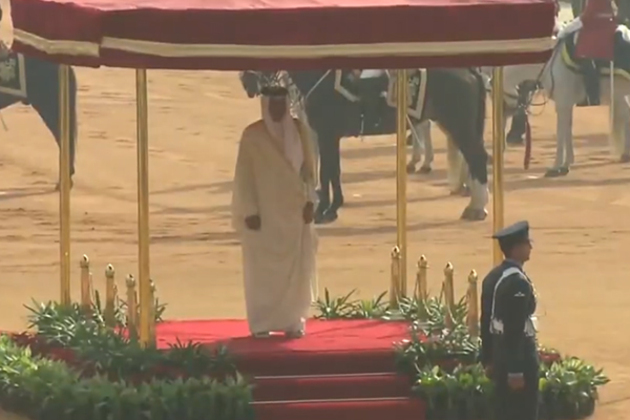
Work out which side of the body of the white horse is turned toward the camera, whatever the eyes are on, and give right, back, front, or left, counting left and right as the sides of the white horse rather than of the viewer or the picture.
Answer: left

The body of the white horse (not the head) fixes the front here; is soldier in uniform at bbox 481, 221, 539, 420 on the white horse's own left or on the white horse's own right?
on the white horse's own left

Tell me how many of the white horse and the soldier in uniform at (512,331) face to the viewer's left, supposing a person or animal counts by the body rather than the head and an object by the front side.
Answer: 1
